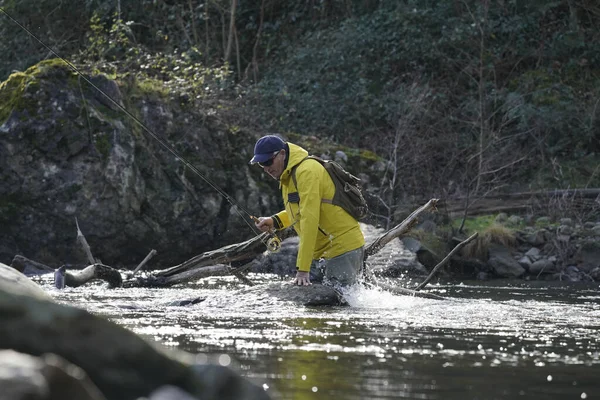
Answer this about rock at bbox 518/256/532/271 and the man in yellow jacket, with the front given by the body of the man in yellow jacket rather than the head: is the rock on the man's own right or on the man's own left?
on the man's own right

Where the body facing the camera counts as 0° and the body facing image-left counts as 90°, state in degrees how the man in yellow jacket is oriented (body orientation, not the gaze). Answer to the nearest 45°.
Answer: approximately 90°

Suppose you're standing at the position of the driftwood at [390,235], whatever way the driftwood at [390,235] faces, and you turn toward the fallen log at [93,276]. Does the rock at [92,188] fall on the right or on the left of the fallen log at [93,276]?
right

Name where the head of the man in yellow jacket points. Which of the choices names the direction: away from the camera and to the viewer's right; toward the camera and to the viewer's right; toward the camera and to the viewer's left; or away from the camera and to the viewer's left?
toward the camera and to the viewer's left

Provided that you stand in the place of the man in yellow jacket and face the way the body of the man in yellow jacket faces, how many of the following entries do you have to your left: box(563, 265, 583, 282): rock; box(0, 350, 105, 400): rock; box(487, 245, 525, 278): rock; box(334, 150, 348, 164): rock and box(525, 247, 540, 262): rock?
1

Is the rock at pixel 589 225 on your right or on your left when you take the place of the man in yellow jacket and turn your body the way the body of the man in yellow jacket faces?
on your right

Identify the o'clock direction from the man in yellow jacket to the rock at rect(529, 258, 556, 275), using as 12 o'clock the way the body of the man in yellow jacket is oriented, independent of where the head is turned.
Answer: The rock is roughly at 4 o'clock from the man in yellow jacket.

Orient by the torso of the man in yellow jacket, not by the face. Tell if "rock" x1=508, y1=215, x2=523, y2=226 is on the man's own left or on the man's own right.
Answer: on the man's own right

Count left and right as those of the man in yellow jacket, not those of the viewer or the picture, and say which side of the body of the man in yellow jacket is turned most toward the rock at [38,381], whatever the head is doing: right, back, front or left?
left

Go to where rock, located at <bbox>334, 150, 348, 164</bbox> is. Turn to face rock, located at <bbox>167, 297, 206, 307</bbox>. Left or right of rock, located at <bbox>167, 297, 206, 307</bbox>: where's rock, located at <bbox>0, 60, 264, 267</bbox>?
right

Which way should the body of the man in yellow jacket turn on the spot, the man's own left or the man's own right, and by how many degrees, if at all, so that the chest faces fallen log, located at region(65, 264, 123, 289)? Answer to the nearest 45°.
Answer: approximately 45° to the man's own right

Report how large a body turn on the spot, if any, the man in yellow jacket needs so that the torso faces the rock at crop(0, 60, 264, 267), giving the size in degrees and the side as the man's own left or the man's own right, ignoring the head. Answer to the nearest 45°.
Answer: approximately 45° to the man's own right

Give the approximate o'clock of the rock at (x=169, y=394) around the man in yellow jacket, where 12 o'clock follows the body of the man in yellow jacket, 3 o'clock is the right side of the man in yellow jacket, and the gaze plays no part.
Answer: The rock is roughly at 9 o'clock from the man in yellow jacket.

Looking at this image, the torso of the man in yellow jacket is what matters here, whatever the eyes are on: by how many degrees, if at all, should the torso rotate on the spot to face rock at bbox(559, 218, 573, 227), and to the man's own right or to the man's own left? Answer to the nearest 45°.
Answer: approximately 135° to the man's own right
